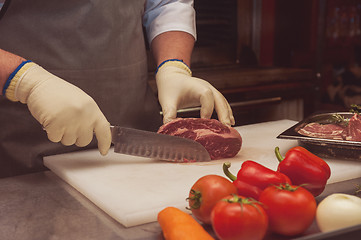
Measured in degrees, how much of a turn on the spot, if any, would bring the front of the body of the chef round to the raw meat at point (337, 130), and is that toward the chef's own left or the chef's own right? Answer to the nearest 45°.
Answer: approximately 45° to the chef's own left

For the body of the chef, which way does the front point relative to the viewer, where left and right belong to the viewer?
facing the viewer and to the right of the viewer

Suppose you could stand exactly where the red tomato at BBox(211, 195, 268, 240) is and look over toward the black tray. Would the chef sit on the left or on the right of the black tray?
left

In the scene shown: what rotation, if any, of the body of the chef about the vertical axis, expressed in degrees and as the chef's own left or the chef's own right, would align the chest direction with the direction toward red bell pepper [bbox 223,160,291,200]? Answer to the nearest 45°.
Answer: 0° — they already face it

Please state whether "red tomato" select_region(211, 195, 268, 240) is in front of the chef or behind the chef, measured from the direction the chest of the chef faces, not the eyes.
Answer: in front

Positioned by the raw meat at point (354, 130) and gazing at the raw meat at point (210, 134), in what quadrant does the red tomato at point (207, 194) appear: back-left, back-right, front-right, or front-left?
front-left

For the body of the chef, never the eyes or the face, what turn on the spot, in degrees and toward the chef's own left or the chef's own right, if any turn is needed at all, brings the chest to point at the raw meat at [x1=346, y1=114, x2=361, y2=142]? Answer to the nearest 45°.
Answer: approximately 45° to the chef's own left

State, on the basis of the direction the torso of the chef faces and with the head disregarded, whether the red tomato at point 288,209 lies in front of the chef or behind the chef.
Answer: in front

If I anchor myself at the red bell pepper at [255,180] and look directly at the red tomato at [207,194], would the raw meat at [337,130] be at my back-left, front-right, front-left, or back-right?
back-right
